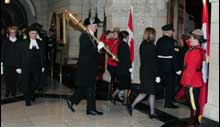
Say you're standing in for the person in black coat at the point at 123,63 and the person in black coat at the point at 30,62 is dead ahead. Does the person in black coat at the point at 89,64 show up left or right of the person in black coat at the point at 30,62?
left

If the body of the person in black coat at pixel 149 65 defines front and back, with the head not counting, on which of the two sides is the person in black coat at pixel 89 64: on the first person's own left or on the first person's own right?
on the first person's own left

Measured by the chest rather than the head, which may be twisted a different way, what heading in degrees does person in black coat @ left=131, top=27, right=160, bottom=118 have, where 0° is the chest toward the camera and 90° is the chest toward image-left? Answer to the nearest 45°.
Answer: approximately 225°

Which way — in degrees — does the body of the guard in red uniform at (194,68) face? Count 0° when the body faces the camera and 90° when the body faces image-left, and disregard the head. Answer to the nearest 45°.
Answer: approximately 90°
